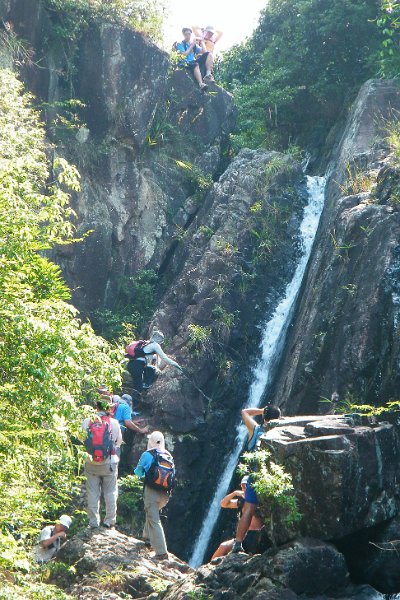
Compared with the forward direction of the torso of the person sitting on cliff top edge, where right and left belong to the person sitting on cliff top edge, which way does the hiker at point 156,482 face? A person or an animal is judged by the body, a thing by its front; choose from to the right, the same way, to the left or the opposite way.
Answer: the opposite way

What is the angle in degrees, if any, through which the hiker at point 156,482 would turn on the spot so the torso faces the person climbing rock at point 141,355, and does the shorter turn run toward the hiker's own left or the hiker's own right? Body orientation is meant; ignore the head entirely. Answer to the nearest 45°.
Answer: approximately 45° to the hiker's own right

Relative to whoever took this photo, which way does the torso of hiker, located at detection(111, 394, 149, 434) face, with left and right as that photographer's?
facing to the right of the viewer

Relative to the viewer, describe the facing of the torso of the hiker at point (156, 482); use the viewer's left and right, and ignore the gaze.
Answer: facing away from the viewer and to the left of the viewer

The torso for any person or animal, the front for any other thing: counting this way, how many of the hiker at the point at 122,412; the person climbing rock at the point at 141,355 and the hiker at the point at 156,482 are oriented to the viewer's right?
2

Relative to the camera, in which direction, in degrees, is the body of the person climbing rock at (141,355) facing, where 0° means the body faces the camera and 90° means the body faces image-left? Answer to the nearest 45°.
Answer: approximately 270°
